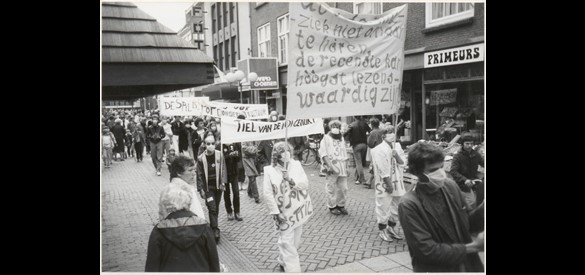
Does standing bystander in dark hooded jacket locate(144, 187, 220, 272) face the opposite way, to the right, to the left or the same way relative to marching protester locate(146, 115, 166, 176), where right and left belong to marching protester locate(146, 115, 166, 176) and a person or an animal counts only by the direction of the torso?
the opposite way

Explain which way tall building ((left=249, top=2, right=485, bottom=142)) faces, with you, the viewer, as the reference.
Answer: facing the viewer and to the left of the viewer

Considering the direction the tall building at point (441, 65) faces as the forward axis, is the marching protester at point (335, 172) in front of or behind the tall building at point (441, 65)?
in front

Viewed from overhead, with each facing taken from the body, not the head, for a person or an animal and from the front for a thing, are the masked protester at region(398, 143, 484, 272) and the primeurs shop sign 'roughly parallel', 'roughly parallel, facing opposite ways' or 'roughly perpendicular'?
roughly perpendicular

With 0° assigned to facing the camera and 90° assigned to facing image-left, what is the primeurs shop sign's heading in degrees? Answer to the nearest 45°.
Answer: approximately 45°

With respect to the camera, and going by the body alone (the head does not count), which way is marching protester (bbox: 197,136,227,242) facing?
toward the camera

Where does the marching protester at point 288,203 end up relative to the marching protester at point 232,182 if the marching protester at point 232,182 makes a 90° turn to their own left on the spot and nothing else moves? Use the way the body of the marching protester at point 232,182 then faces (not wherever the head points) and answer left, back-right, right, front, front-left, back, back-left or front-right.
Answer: right

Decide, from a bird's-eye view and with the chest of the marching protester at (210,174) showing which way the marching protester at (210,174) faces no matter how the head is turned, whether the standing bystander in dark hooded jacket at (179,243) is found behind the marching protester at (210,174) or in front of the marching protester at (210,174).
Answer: in front

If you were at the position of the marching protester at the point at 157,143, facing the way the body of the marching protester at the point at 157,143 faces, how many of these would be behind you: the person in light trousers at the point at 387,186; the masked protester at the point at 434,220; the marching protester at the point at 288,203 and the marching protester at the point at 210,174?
0

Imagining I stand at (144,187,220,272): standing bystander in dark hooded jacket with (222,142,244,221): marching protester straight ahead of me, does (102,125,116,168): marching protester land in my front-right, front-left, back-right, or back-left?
front-left

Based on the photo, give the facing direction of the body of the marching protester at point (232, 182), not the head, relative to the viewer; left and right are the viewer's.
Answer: facing the viewer

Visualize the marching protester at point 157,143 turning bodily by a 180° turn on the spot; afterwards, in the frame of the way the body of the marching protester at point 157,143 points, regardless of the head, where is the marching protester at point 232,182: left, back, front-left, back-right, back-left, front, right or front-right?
back

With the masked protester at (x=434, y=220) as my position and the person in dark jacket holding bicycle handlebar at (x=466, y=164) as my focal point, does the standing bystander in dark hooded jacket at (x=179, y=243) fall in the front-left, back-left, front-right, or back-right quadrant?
back-left

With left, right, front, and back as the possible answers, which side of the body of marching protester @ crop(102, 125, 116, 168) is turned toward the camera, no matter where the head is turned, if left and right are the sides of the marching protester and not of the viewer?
front

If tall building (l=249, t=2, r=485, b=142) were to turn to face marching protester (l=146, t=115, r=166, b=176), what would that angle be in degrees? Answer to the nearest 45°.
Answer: approximately 45° to its right

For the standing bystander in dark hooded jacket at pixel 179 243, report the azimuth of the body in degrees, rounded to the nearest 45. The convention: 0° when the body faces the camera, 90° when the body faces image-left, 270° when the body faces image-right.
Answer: approximately 180°

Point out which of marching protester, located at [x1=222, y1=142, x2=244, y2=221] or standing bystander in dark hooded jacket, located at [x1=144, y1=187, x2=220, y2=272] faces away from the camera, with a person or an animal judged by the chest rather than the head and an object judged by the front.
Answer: standing bystander in dark hooded jacket, located at [x1=144, y1=187, x2=220, y2=272]

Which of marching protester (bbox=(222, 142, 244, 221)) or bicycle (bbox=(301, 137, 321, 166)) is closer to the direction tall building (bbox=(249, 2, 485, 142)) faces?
the marching protester

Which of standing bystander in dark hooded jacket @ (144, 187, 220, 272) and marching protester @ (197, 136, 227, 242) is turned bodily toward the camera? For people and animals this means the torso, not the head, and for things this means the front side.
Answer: marching protester @ (197, 136, 227, 242)
